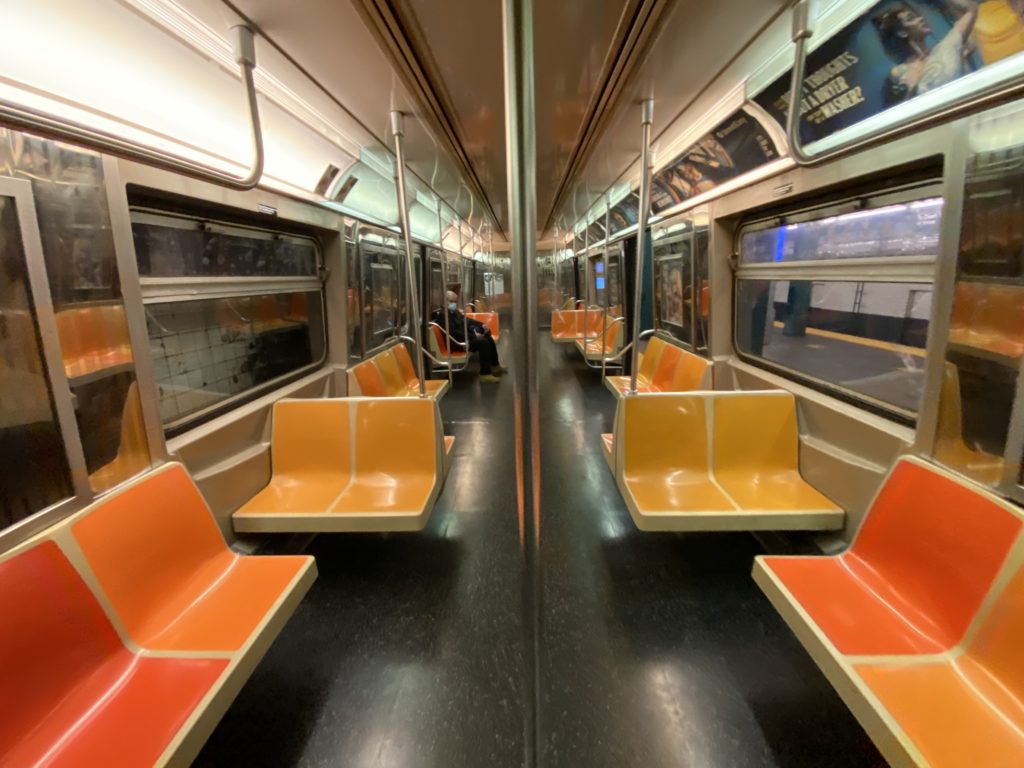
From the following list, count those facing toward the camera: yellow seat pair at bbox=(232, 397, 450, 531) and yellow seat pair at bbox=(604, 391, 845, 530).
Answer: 2

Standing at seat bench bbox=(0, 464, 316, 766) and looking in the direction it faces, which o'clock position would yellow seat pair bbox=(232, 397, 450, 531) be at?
The yellow seat pair is roughly at 9 o'clock from the seat bench.

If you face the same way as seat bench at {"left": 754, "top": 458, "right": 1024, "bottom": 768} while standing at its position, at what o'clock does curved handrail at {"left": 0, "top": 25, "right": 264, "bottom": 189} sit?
The curved handrail is roughly at 12 o'clock from the seat bench.

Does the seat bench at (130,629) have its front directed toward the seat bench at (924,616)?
yes

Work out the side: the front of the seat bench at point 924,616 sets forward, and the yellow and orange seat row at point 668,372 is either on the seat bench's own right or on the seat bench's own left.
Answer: on the seat bench's own right

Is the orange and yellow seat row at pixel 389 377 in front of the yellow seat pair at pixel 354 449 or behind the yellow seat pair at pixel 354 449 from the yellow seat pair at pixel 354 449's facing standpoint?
behind

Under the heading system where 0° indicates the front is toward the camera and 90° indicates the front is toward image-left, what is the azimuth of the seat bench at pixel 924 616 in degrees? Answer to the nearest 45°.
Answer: approximately 45°

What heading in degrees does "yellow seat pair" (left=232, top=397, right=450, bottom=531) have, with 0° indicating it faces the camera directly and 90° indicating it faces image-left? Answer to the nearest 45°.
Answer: approximately 0°

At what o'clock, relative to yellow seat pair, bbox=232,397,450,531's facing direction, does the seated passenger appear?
The seated passenger is roughly at 7 o'clock from the yellow seat pair.

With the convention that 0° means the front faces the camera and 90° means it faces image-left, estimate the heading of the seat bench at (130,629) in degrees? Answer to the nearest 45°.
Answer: approximately 315°
